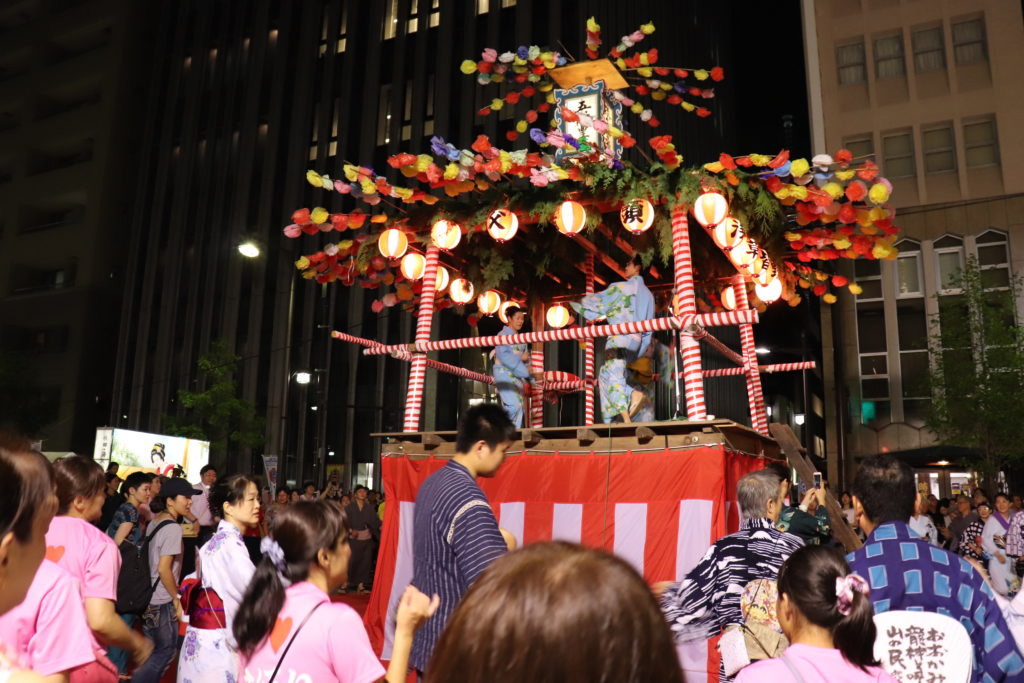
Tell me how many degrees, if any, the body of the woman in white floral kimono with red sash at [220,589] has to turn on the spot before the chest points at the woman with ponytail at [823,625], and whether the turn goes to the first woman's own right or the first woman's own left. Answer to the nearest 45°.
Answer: approximately 45° to the first woman's own right

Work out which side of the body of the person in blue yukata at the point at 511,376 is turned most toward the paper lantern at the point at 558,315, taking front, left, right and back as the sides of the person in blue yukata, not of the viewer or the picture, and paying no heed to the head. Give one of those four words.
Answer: left

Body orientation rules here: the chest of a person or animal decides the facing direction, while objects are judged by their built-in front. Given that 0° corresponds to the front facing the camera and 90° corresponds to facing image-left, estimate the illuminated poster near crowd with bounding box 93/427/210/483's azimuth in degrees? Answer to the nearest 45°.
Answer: approximately 0°

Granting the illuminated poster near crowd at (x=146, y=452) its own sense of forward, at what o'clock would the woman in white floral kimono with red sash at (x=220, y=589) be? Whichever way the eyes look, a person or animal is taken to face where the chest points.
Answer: The woman in white floral kimono with red sash is roughly at 12 o'clock from the illuminated poster near crowd.

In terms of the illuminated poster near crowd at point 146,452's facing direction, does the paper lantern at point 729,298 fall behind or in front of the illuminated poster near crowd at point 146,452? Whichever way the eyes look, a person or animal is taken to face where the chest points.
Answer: in front

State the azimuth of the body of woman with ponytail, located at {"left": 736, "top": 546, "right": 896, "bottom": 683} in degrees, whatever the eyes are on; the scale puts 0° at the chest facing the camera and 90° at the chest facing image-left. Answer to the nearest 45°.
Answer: approximately 135°

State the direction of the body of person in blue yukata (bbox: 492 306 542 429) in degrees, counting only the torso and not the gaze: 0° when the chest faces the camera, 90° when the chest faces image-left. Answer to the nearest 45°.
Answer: approximately 315°

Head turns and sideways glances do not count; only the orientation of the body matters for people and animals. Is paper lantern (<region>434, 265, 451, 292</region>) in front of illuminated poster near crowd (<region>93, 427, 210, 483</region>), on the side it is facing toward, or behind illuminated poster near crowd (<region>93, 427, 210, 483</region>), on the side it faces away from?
in front

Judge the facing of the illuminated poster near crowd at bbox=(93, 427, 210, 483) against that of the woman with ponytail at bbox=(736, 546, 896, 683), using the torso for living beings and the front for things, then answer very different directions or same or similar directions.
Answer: very different directions

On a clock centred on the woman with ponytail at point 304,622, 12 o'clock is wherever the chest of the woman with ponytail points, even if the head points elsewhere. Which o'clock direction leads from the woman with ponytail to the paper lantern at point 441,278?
The paper lantern is roughly at 11 o'clock from the woman with ponytail.

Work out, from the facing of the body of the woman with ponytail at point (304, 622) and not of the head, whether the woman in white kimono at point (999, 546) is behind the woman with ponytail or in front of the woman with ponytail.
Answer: in front
